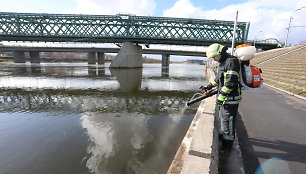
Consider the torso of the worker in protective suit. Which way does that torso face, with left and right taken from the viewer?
facing to the left of the viewer

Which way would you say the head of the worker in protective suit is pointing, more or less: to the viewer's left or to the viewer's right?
to the viewer's left
